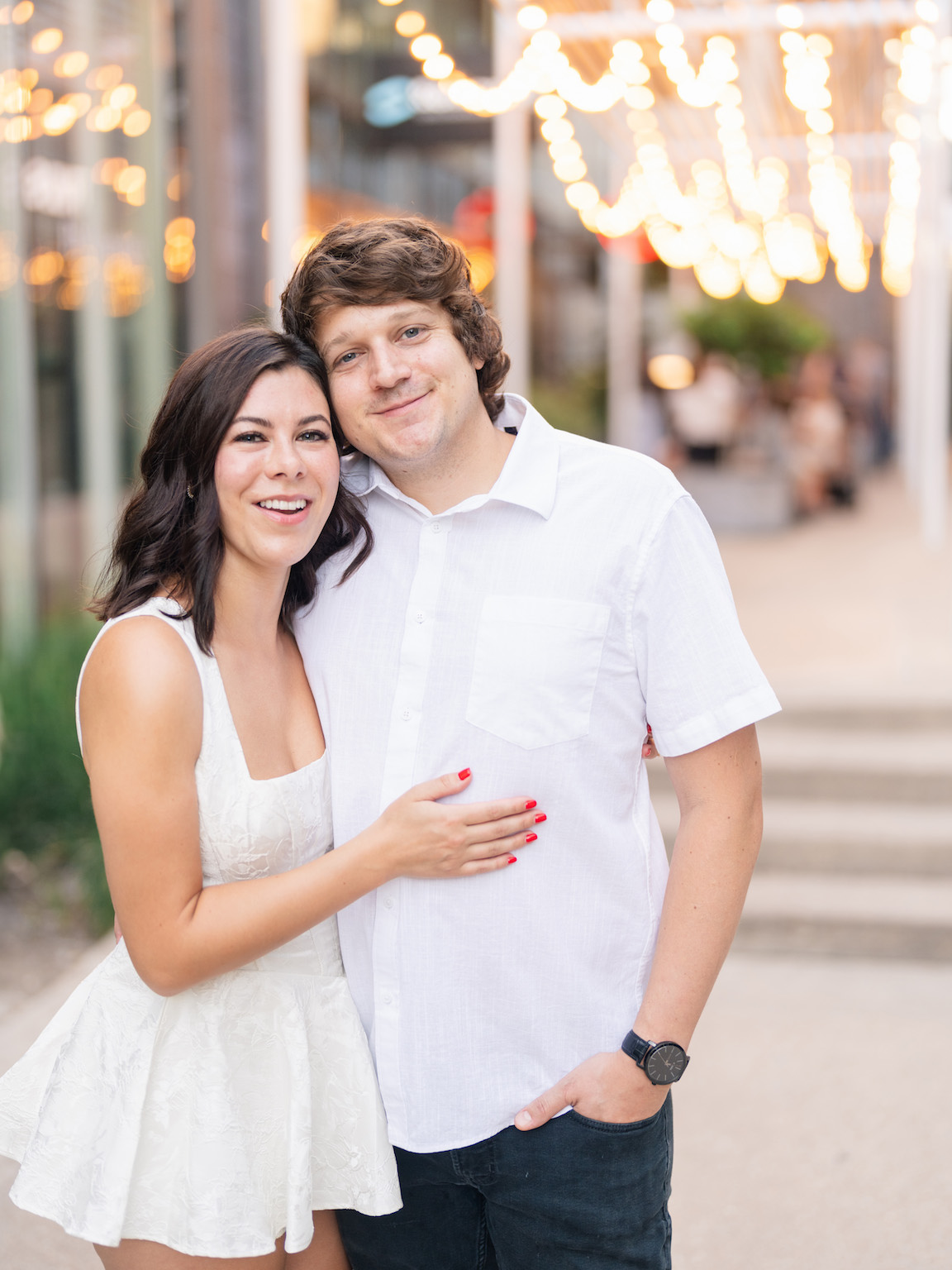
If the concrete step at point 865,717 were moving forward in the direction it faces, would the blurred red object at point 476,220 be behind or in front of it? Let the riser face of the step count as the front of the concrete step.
behind

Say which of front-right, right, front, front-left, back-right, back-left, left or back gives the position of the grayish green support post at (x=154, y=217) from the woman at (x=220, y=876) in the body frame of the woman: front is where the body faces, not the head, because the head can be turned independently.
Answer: back-left

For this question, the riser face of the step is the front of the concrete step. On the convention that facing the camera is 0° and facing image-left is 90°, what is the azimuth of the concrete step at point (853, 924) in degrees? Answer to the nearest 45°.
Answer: approximately 0°

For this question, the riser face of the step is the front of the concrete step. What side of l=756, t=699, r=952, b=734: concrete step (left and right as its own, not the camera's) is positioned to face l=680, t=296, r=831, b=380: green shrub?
back

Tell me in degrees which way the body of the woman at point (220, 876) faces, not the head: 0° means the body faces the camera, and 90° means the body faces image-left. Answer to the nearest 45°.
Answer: approximately 315°

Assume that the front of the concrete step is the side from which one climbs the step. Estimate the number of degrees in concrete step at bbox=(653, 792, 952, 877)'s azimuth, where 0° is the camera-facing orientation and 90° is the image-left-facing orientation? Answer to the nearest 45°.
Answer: approximately 0°

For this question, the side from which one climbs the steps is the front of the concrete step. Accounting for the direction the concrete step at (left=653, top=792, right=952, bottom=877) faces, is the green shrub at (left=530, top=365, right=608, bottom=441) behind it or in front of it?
behind

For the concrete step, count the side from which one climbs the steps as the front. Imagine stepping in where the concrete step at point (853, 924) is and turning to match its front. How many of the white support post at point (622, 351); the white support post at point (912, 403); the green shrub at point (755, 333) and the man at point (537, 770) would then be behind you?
3

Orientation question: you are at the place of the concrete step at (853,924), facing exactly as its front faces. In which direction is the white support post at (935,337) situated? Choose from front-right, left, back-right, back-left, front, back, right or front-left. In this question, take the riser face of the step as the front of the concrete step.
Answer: back

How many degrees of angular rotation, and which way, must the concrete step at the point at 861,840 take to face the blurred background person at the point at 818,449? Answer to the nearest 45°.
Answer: approximately 180°

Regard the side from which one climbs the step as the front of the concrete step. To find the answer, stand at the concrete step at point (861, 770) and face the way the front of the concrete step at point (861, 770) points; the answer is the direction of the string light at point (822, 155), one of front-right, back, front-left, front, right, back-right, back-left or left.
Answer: back

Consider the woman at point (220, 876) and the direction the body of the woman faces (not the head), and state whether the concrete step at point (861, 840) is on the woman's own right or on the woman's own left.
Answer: on the woman's own left

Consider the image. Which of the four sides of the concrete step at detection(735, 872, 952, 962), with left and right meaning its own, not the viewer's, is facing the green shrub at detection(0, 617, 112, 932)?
right

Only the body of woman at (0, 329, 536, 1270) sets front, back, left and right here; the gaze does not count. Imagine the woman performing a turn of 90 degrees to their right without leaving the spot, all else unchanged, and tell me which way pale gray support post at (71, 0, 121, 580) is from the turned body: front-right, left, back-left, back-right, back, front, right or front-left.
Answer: back-right
